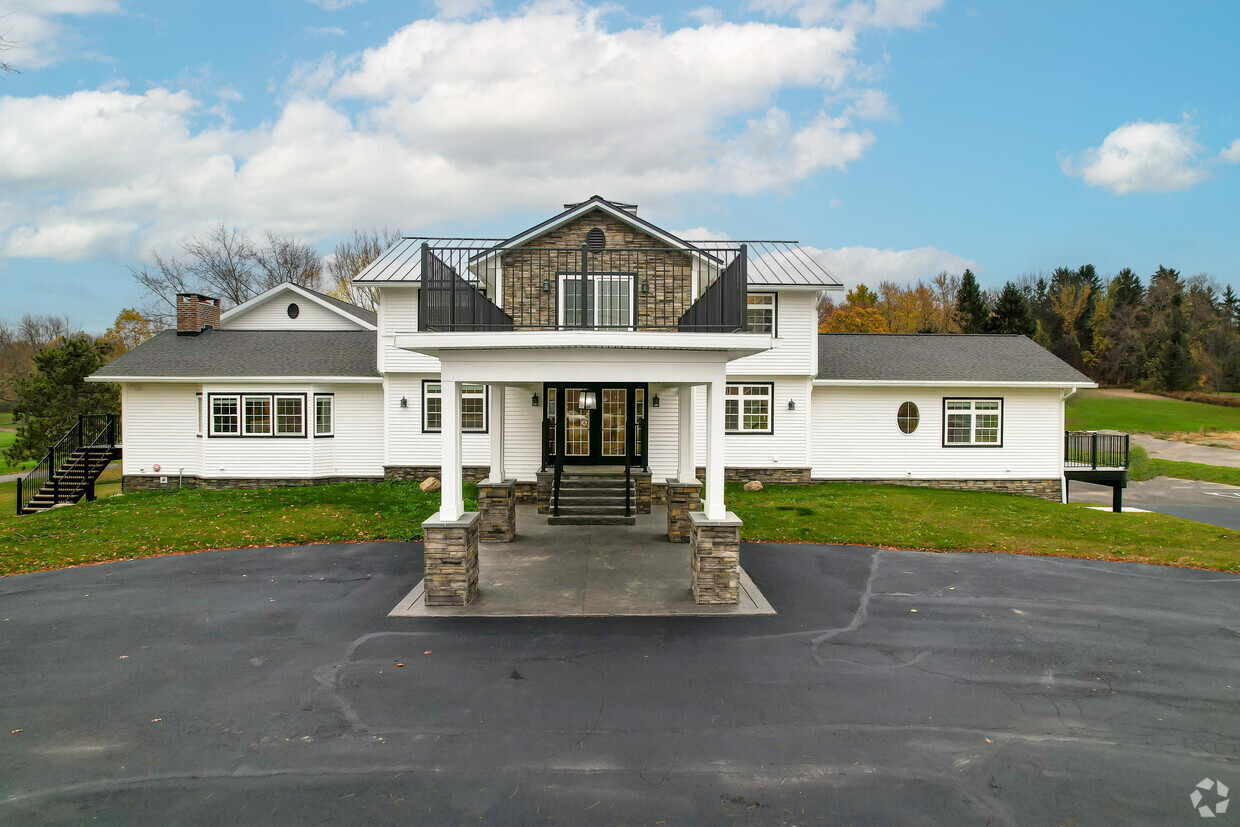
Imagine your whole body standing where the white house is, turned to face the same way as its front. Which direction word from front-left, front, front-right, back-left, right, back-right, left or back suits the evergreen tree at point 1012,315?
back-left

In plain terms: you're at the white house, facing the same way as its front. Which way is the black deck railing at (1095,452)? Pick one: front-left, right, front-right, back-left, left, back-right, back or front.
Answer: left

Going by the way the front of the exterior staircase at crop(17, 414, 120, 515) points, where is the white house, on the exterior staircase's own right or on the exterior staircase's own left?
on the exterior staircase's own left

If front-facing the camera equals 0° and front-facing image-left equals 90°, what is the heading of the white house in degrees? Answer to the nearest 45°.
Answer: approximately 0°

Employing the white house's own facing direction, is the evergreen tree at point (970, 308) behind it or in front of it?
behind
